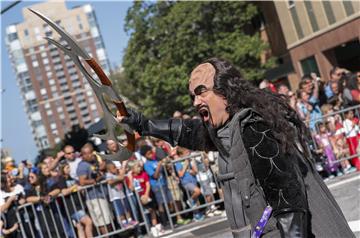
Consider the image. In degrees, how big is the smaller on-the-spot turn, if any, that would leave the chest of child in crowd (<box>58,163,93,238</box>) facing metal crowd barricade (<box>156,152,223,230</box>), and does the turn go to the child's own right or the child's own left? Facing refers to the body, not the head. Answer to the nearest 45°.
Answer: approximately 45° to the child's own left

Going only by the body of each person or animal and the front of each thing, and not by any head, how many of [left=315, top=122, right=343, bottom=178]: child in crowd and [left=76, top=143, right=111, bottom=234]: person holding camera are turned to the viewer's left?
0

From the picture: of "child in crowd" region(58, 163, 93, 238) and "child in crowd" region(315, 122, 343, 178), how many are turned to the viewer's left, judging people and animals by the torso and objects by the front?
0

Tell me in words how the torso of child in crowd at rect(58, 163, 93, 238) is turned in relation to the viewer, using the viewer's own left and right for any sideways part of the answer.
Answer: facing the viewer and to the right of the viewer

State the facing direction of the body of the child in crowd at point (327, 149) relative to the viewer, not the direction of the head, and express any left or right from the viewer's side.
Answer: facing the viewer

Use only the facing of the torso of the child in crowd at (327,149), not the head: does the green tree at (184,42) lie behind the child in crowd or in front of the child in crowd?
behind

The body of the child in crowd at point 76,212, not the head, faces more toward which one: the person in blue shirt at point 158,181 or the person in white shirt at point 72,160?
the person in blue shirt

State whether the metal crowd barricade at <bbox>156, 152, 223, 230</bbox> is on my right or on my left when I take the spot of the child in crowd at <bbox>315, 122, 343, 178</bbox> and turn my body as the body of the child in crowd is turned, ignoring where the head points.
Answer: on my right

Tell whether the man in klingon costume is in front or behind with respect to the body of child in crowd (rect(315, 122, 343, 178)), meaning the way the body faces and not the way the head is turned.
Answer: in front

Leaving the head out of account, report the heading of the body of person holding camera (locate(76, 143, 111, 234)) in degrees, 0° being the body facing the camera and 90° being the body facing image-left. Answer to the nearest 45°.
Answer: approximately 315°

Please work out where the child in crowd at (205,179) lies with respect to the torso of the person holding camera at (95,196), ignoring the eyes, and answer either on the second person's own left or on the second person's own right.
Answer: on the second person's own left

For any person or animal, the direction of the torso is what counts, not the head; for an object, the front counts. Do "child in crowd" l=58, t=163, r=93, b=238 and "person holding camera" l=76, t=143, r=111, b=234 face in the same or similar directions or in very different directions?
same or similar directions

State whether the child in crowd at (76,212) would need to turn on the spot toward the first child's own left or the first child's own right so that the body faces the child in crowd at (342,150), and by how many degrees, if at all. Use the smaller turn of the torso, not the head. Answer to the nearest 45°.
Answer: approximately 45° to the first child's own left
